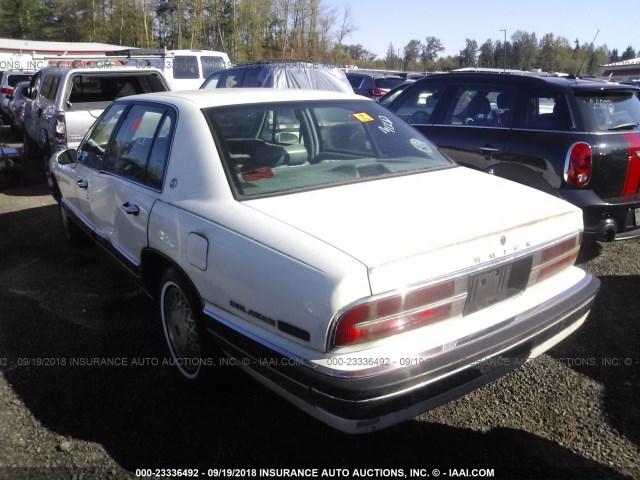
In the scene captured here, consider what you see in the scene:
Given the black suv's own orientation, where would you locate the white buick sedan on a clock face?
The white buick sedan is roughly at 8 o'clock from the black suv.

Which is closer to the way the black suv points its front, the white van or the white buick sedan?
the white van

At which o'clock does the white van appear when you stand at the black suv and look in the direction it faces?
The white van is roughly at 12 o'clock from the black suv.

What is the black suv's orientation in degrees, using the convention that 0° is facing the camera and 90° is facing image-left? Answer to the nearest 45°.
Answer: approximately 135°

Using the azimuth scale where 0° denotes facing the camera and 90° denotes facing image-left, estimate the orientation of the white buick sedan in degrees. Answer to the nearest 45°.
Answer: approximately 135°

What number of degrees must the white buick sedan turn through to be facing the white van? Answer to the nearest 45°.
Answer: approximately 45° to its right

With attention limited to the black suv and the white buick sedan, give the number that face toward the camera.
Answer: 0

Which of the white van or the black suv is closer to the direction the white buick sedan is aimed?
the white van

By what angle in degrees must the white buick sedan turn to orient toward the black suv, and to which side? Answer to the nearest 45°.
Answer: approximately 90° to its right
